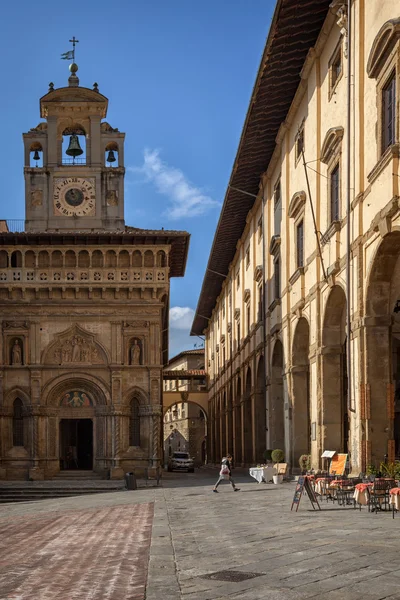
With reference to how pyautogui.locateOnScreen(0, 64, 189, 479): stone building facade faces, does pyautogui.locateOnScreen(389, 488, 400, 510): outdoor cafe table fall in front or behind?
in front

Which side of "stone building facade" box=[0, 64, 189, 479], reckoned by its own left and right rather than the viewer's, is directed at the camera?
front

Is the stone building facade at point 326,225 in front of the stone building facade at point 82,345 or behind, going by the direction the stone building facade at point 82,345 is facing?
in front

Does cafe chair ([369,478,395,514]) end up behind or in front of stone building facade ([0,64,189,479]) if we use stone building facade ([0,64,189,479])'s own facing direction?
in front
